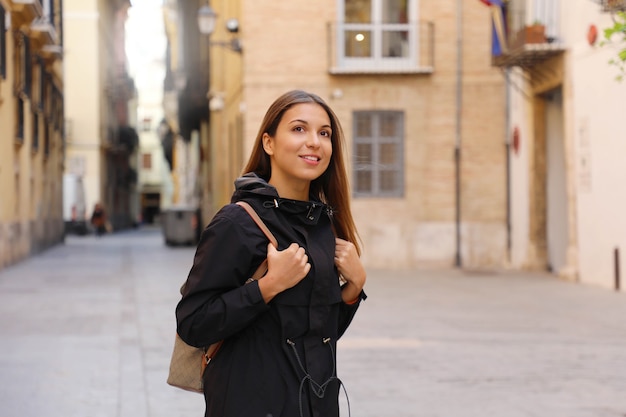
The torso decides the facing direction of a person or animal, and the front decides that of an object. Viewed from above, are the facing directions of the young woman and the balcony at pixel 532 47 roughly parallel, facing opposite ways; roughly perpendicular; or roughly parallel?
roughly perpendicular

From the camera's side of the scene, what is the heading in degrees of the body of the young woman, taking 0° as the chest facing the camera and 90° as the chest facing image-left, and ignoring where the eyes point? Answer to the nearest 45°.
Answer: approximately 315°

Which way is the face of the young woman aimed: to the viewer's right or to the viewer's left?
to the viewer's right

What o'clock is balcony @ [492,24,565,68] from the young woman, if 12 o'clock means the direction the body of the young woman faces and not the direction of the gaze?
The balcony is roughly at 8 o'clock from the young woman.

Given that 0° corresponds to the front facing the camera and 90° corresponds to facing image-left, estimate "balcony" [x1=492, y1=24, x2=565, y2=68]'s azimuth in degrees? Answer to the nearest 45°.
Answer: approximately 45°

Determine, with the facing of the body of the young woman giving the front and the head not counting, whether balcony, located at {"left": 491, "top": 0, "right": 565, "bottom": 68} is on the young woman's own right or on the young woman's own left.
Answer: on the young woman's own left

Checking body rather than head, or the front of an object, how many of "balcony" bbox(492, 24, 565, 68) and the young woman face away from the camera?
0

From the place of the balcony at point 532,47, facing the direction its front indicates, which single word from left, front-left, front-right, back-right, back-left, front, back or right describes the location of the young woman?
front-left
